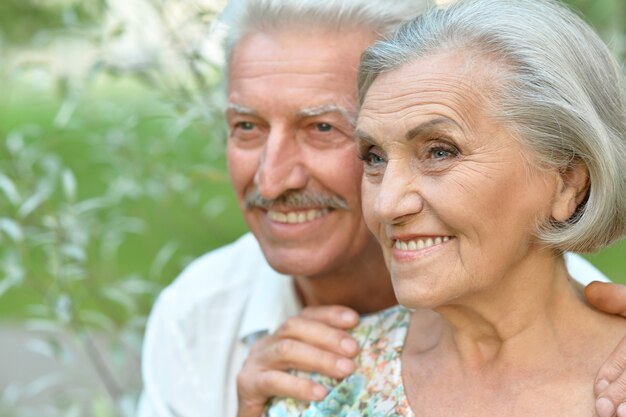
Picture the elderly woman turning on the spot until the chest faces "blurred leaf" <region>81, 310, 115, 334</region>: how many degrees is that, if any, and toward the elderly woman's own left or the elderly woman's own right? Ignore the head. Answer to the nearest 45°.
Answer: approximately 90° to the elderly woman's own right

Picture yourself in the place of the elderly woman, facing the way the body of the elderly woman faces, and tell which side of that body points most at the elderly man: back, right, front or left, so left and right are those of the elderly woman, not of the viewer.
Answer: right

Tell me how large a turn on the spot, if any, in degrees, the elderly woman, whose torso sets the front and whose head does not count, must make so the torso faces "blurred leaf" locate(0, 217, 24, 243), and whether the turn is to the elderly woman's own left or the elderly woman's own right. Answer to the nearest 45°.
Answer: approximately 90° to the elderly woman's own right

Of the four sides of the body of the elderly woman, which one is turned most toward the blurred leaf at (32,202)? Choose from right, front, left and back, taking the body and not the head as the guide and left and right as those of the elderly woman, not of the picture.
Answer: right
